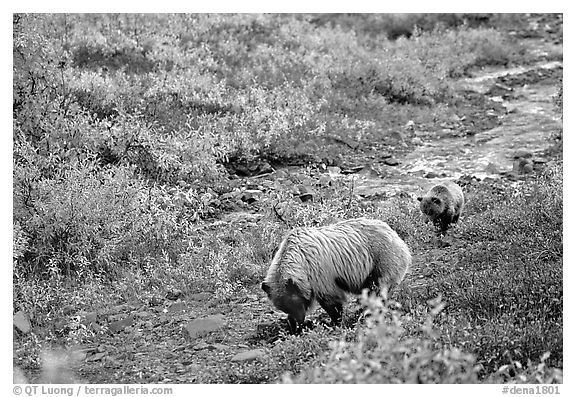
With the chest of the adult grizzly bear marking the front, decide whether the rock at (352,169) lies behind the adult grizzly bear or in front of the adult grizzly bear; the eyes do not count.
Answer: behind

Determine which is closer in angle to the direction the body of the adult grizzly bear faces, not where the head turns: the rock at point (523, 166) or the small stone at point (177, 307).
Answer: the small stone

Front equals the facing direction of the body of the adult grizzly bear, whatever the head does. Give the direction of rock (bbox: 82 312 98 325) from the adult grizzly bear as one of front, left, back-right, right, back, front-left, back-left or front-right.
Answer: front-right

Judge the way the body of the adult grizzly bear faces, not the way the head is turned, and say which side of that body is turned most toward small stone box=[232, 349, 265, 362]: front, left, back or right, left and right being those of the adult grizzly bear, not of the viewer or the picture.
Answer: front

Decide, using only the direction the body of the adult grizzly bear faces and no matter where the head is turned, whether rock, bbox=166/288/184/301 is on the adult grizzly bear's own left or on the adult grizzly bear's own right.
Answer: on the adult grizzly bear's own right

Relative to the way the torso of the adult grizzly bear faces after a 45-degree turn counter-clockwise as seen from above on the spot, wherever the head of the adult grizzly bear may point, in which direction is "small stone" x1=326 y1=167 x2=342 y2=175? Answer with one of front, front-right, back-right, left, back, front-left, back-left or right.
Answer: back

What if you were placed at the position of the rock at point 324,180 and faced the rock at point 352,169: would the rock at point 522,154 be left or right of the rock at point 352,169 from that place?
right

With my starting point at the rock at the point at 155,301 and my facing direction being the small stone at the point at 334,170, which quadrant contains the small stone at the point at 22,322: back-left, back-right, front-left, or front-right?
back-left

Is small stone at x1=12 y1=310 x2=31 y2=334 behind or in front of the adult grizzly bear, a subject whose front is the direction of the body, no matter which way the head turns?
in front

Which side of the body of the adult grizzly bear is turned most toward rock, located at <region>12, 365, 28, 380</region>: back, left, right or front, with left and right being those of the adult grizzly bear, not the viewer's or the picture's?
front

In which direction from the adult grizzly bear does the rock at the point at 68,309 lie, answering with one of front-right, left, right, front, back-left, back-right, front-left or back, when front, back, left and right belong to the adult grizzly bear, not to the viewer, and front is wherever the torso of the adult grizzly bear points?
front-right

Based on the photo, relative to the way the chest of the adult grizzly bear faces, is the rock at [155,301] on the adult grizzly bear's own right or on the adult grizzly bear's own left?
on the adult grizzly bear's own right

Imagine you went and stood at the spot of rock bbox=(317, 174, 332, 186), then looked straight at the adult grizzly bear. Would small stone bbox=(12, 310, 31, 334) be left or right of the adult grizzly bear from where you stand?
right

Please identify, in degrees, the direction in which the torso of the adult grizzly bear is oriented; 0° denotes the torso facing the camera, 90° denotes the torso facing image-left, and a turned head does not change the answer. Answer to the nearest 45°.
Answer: approximately 45°
